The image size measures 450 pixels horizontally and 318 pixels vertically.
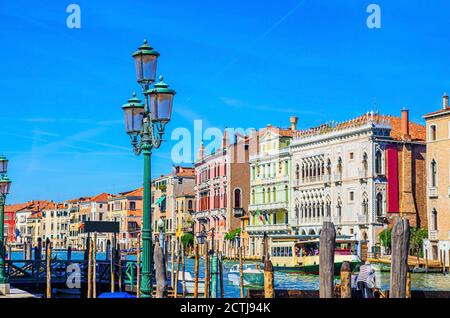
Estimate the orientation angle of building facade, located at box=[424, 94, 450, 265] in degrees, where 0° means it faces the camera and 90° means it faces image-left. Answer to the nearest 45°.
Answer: approximately 45°

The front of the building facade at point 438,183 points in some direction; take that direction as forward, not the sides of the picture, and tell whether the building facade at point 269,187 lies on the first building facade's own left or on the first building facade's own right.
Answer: on the first building facade's own right

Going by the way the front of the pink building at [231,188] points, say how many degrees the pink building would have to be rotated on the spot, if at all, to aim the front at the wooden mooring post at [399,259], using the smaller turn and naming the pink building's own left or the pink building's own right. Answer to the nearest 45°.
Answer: approximately 45° to the pink building's own left

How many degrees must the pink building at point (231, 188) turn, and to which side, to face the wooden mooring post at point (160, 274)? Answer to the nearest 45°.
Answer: approximately 45° to its left

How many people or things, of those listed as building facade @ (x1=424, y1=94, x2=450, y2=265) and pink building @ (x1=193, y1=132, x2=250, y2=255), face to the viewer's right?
0

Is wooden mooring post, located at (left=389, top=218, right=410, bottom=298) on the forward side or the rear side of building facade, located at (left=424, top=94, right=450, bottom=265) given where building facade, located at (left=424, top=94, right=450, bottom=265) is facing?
on the forward side

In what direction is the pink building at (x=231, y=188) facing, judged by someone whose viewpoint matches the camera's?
facing the viewer and to the left of the viewer

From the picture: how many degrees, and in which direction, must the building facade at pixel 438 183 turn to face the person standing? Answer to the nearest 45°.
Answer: approximately 45° to its left

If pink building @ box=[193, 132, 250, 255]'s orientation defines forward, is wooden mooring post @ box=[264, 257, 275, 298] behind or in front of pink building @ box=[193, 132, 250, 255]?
in front

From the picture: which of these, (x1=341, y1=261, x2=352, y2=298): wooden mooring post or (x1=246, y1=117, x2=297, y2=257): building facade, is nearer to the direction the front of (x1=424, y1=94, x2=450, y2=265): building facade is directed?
the wooden mooring post
